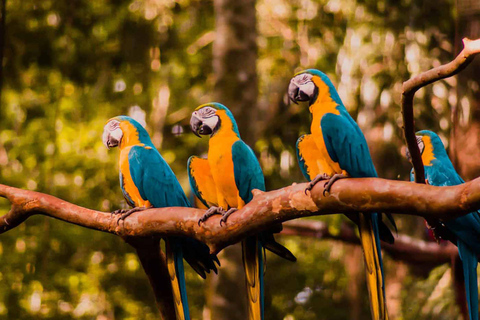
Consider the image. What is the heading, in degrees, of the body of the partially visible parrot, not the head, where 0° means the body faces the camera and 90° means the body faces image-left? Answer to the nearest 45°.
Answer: approximately 90°

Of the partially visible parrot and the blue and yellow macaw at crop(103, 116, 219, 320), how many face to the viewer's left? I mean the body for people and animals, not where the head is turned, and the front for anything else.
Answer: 2

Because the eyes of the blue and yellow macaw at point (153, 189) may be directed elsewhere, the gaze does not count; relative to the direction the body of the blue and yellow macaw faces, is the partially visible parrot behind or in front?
behind

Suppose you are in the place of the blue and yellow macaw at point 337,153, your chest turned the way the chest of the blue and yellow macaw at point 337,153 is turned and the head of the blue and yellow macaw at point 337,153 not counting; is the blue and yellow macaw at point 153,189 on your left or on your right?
on your right

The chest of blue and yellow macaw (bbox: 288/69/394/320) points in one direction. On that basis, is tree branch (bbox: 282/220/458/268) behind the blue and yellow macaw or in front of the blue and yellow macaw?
behind

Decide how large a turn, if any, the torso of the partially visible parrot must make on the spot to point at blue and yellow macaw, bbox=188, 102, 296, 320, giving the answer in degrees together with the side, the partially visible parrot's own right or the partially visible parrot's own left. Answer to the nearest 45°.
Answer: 0° — it already faces it

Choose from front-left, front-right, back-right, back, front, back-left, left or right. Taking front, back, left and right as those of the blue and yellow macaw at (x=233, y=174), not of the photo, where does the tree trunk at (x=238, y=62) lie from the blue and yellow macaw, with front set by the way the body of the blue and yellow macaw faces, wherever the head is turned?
back-right

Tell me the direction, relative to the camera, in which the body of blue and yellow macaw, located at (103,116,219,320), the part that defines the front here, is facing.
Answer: to the viewer's left

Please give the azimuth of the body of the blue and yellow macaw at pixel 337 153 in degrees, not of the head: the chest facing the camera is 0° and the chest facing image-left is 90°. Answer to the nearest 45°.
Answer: approximately 45°
